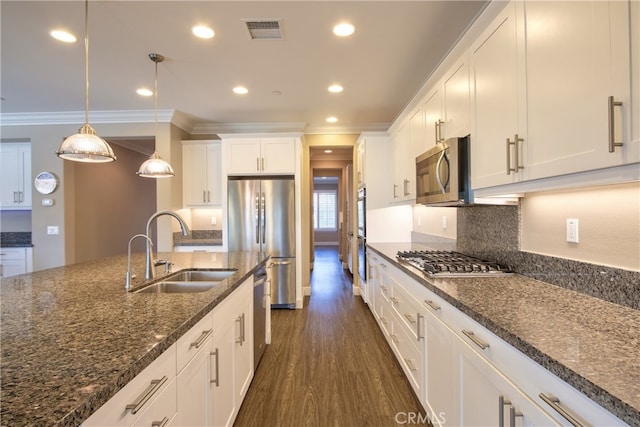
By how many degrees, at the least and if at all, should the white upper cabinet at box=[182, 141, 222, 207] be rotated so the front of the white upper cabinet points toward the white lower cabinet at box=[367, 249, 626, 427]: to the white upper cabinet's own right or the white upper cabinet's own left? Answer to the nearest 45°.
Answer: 0° — it already faces it

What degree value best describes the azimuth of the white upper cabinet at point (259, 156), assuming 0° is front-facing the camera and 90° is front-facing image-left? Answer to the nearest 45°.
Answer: approximately 0°

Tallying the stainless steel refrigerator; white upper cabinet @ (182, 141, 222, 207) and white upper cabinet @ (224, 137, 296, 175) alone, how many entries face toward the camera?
3

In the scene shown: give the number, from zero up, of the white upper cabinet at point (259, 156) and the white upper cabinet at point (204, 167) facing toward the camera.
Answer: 2

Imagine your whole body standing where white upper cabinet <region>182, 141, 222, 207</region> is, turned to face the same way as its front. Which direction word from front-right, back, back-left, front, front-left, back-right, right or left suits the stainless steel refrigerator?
front-left

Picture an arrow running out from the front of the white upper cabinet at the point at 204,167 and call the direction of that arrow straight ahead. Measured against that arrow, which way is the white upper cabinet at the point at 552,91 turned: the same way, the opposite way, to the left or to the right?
to the right

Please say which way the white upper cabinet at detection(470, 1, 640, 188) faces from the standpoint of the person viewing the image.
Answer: facing the viewer and to the left of the viewer

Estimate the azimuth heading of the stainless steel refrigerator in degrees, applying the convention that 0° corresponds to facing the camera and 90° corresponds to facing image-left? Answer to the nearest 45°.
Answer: approximately 0°

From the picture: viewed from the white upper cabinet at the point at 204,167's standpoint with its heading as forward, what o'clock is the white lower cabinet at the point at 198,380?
The white lower cabinet is roughly at 12 o'clock from the white upper cabinet.

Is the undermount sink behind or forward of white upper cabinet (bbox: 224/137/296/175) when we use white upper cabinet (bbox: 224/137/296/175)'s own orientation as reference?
forward

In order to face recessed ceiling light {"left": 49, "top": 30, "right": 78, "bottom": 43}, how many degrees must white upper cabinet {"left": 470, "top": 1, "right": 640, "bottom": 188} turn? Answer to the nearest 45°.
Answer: approximately 45° to its right
